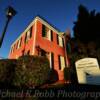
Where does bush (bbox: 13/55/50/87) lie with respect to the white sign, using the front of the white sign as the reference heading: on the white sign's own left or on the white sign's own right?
on the white sign's own right

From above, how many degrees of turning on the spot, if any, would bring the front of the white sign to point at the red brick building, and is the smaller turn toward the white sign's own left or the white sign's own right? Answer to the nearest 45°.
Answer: approximately 135° to the white sign's own right

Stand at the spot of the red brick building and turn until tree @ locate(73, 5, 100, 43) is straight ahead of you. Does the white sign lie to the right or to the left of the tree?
right
